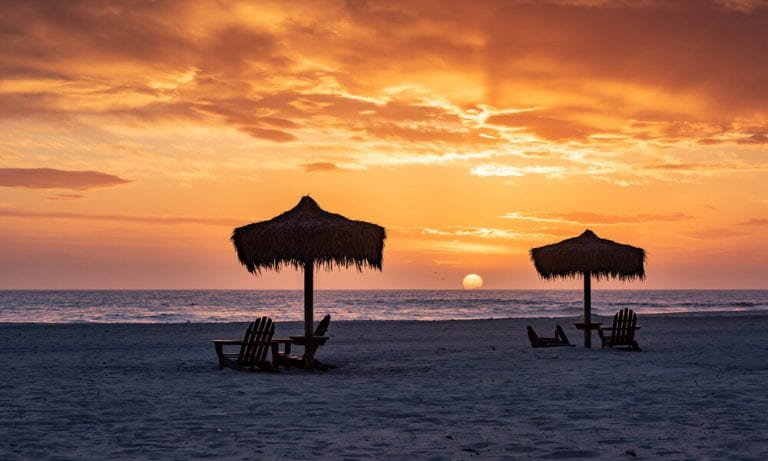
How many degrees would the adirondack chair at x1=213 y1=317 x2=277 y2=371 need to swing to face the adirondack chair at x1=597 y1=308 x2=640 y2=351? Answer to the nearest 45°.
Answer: approximately 135° to its right

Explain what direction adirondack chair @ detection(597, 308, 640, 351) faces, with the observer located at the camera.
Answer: facing away from the viewer and to the left of the viewer

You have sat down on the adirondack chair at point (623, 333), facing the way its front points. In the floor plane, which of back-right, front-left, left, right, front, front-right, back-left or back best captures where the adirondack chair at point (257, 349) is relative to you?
left

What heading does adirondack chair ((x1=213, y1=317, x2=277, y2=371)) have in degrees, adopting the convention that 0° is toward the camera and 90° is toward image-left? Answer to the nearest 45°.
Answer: approximately 135°

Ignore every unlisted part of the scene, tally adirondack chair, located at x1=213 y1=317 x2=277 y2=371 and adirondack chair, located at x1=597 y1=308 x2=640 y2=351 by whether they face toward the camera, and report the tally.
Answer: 0

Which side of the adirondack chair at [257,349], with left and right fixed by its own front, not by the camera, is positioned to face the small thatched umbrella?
right

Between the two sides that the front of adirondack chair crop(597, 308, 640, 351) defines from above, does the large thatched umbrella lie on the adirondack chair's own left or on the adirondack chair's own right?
on the adirondack chair's own left
